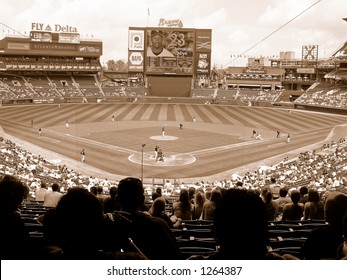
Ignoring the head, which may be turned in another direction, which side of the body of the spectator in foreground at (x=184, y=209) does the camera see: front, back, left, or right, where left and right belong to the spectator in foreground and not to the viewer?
back

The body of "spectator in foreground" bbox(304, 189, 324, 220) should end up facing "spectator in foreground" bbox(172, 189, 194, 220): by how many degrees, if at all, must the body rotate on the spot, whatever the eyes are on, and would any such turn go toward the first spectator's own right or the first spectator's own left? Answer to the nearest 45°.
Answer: approximately 90° to the first spectator's own left

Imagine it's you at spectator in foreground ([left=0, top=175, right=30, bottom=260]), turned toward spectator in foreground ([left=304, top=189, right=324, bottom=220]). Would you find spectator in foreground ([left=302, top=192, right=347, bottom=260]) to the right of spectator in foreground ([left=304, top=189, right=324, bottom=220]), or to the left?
right

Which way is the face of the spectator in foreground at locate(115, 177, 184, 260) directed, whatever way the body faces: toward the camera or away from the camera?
away from the camera

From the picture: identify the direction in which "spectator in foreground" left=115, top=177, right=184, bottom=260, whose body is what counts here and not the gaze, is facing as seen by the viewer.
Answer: away from the camera

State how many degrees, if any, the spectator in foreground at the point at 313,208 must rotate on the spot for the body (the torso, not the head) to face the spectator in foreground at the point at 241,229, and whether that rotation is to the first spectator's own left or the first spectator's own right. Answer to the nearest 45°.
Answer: approximately 180°

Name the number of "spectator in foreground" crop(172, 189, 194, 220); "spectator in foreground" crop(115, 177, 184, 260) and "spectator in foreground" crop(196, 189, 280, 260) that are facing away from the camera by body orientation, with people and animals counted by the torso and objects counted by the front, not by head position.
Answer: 3

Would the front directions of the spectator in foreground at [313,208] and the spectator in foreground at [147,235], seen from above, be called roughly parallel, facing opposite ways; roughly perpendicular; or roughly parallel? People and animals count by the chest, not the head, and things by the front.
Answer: roughly parallel

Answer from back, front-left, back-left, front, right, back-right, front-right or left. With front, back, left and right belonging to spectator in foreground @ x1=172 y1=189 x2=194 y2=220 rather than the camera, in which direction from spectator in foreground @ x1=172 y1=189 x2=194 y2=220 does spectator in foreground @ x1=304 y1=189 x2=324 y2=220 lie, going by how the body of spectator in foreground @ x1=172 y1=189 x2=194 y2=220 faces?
right

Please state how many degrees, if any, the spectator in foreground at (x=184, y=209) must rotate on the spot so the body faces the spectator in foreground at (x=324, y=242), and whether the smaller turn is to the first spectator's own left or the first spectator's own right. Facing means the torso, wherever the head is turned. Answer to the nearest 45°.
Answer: approximately 180°

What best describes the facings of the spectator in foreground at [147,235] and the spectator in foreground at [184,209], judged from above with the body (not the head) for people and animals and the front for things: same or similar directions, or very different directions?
same or similar directions

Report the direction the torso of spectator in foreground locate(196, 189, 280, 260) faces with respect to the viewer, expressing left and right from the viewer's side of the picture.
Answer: facing away from the viewer

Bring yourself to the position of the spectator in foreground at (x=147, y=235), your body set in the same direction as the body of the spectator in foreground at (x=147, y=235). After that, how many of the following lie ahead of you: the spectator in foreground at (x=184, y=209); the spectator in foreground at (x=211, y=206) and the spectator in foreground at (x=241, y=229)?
2
